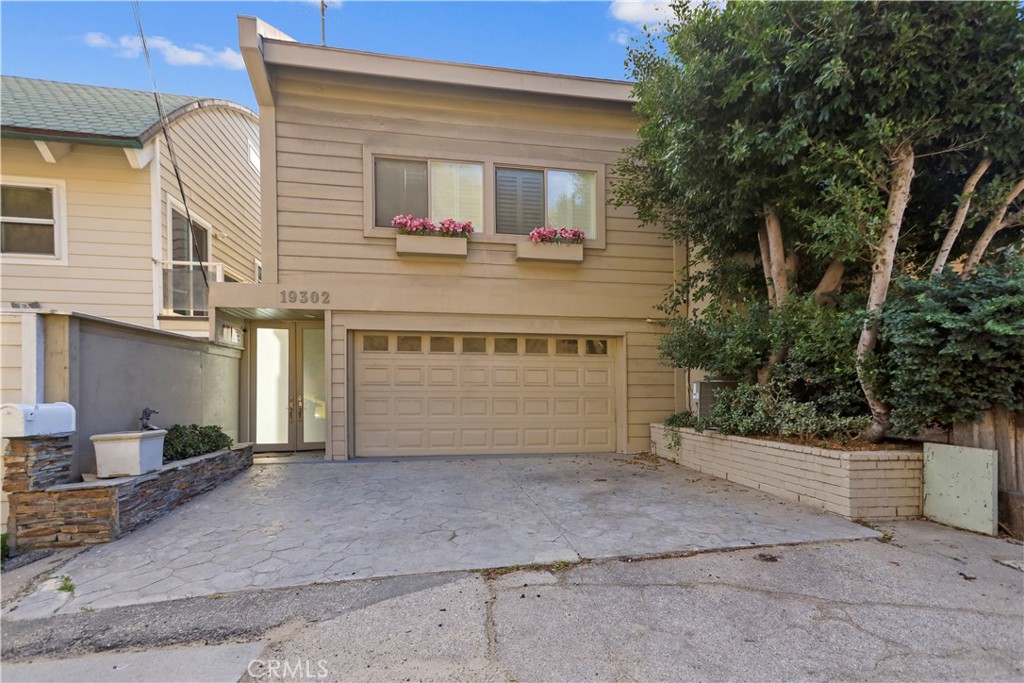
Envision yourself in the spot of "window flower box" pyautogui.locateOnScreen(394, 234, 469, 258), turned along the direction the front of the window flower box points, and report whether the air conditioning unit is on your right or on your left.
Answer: on your left

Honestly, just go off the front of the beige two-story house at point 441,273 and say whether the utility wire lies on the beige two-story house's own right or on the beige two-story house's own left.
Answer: on the beige two-story house's own right

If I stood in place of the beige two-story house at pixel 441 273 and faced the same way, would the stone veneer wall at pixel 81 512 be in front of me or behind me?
in front

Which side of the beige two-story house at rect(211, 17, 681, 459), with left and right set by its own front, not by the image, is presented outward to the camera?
front

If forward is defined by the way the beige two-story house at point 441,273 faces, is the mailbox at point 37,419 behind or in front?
in front

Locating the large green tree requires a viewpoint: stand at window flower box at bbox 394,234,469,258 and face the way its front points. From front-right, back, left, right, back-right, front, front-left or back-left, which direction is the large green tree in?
front-left

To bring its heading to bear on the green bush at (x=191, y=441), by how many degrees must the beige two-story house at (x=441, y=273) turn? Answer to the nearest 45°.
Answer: approximately 45° to its right

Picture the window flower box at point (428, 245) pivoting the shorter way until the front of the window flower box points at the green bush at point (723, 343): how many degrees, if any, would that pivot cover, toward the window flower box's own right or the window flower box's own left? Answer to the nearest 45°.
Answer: approximately 90° to the window flower box's own left

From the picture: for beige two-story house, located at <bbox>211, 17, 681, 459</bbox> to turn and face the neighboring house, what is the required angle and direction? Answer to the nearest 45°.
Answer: approximately 90° to its right

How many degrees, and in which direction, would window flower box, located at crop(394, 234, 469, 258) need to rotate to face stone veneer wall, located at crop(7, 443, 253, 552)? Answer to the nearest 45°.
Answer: approximately 45° to its right

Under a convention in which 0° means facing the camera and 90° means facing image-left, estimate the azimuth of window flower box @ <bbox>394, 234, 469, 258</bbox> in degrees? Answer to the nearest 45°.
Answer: approximately 0°

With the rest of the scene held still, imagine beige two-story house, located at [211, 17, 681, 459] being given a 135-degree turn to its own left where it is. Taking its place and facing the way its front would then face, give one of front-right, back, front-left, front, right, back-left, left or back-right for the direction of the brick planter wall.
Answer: right
